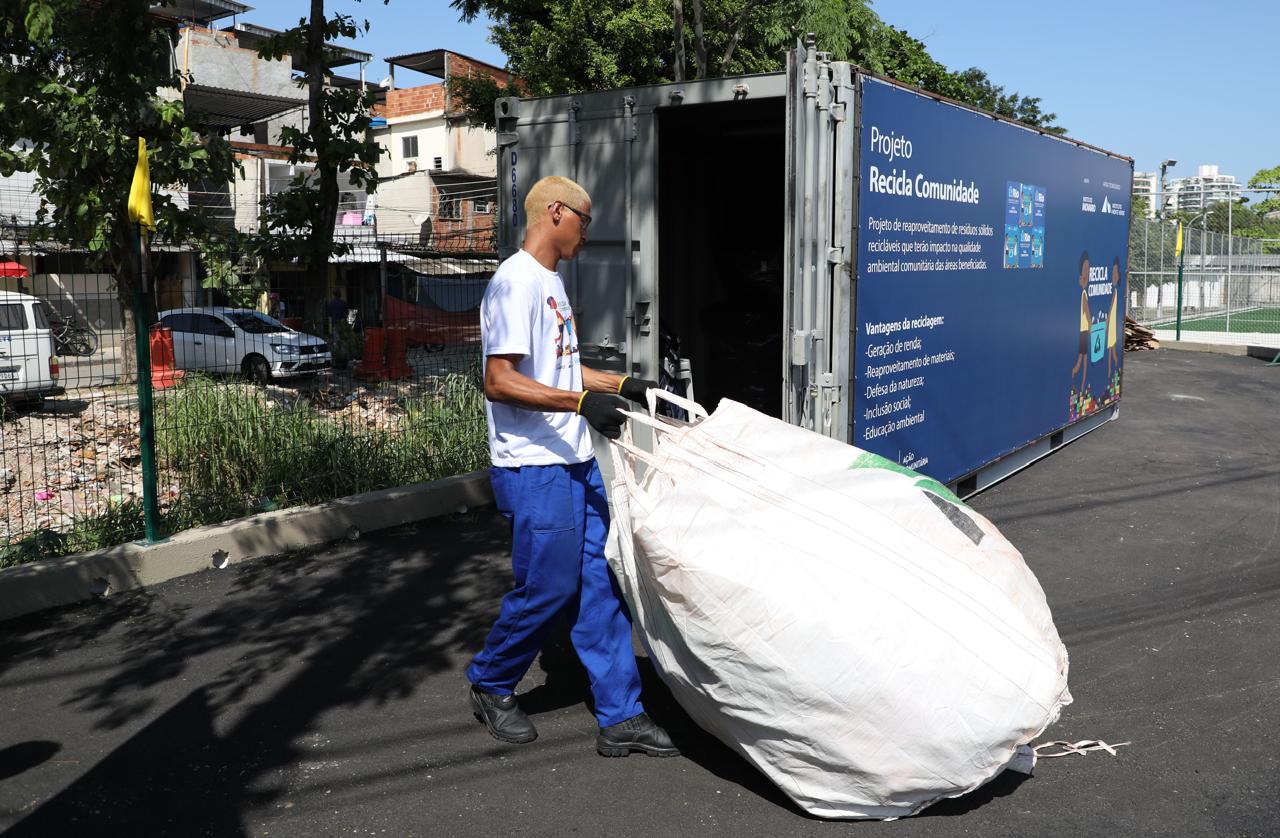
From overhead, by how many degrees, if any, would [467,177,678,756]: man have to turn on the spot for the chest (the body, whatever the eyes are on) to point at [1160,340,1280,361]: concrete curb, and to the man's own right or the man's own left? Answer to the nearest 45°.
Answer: approximately 45° to the man's own left

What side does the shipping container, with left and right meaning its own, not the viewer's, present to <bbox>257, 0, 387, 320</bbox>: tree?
right

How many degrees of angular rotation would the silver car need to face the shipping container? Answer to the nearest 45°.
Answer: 0° — it already faces it

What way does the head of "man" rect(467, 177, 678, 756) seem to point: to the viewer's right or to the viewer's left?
to the viewer's right

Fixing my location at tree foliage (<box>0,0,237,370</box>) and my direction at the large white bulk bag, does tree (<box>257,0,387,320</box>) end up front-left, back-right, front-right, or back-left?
back-left

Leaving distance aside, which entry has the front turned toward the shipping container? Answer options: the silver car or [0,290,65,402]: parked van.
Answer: the silver car

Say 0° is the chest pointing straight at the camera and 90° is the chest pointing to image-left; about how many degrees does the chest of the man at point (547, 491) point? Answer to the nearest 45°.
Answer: approximately 270°

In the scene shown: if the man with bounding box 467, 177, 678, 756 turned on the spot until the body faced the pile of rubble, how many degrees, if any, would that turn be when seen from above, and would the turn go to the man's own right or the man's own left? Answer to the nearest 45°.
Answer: approximately 135° to the man's own left
